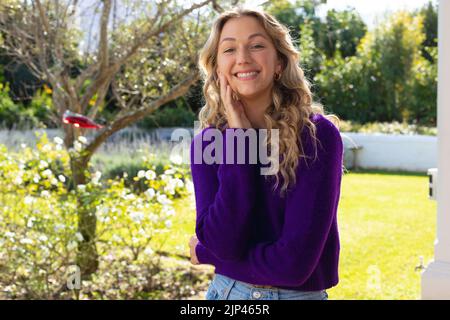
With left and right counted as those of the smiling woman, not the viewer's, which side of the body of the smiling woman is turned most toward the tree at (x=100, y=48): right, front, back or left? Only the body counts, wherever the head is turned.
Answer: back

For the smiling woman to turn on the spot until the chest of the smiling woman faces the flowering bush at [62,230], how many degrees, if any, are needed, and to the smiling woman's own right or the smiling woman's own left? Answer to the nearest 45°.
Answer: approximately 135° to the smiling woman's own right

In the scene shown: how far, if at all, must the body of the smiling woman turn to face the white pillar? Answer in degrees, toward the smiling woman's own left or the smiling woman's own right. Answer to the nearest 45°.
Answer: approximately 135° to the smiling woman's own left

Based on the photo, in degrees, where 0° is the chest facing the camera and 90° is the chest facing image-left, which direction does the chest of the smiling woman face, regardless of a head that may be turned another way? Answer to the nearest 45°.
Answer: approximately 0°

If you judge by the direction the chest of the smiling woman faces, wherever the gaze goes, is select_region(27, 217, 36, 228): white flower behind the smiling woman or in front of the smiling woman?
behind

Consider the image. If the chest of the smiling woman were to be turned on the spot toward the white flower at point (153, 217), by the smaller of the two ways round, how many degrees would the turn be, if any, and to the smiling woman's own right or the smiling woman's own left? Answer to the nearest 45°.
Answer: approximately 180°
